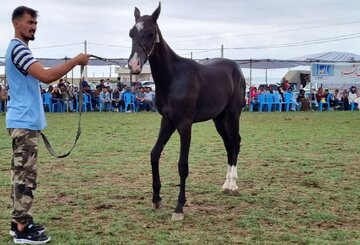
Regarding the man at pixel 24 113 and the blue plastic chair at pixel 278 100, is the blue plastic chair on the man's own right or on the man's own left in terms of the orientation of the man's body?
on the man's own left

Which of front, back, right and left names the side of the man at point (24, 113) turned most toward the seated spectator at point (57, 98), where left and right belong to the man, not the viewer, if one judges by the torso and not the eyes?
left

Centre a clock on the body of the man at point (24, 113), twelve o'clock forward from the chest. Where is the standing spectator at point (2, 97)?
The standing spectator is roughly at 9 o'clock from the man.

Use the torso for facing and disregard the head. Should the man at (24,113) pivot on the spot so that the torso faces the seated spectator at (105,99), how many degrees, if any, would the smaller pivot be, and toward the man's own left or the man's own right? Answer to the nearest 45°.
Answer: approximately 90° to the man's own left

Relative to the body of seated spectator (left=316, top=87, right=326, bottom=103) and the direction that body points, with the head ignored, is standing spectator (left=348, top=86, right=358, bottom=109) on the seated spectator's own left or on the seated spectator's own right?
on the seated spectator's own left

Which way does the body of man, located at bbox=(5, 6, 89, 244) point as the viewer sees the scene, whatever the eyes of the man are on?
to the viewer's right

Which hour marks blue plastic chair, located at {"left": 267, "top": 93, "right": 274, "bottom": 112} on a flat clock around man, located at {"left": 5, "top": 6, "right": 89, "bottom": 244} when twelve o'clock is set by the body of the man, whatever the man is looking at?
The blue plastic chair is roughly at 10 o'clock from the man.

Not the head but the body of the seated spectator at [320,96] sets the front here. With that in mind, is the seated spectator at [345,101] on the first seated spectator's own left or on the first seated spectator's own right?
on the first seated spectator's own left

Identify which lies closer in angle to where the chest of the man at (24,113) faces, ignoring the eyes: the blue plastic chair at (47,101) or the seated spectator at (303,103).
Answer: the seated spectator
